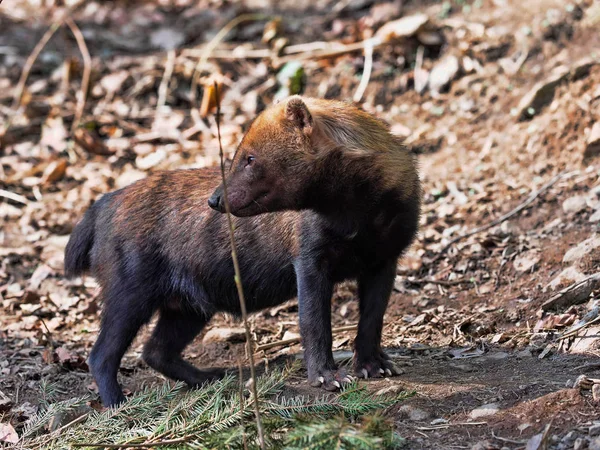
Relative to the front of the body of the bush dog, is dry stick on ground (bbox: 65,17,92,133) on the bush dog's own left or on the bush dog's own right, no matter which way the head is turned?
on the bush dog's own left

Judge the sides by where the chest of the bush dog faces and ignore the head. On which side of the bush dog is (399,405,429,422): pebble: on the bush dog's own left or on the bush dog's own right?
on the bush dog's own right

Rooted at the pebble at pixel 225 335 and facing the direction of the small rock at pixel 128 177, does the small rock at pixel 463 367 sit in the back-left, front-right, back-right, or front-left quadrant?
back-right

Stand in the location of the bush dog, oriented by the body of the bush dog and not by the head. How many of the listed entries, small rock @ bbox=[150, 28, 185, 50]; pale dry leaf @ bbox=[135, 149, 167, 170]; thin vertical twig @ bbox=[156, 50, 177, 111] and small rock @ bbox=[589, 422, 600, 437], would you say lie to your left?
3

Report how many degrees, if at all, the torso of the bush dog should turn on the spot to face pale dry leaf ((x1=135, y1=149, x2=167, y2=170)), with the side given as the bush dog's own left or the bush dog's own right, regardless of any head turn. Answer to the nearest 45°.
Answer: approximately 90° to the bush dog's own left

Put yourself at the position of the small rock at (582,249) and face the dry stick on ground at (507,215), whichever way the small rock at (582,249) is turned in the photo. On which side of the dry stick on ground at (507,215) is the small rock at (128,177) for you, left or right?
left

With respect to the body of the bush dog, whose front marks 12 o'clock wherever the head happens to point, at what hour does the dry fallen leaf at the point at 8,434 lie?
The dry fallen leaf is roughly at 5 o'clock from the bush dog.

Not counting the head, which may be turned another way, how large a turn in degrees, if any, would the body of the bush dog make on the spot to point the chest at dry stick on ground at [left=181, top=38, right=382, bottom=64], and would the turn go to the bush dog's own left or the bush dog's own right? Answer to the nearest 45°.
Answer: approximately 90° to the bush dog's own left

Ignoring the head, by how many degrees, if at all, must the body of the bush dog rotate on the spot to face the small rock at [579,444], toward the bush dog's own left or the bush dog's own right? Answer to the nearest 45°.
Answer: approximately 45° to the bush dog's own right

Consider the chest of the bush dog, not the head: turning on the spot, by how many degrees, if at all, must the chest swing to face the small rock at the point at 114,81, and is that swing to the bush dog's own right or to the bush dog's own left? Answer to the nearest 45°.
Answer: approximately 90° to the bush dog's own left

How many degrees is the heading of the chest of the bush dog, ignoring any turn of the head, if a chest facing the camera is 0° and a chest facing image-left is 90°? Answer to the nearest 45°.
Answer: approximately 270°

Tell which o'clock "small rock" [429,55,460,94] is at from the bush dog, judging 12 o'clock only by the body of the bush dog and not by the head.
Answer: The small rock is roughly at 10 o'clock from the bush dog.

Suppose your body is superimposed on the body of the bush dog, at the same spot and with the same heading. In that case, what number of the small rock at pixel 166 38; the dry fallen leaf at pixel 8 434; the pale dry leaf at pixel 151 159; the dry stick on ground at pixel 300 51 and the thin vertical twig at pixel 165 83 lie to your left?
4

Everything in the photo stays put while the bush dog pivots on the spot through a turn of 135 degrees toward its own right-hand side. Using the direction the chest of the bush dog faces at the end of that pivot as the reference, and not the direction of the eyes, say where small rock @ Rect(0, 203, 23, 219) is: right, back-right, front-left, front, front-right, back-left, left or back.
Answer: right

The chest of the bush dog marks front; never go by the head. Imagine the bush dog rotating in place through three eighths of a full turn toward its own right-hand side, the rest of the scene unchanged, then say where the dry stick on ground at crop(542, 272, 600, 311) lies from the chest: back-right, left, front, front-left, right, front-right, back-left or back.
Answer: back-left

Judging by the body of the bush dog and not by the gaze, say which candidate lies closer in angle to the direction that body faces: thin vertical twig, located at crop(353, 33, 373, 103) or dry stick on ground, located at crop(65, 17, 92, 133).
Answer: the thin vertical twig

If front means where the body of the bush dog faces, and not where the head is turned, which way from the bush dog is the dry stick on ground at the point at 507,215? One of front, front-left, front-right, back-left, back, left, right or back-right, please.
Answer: front-left

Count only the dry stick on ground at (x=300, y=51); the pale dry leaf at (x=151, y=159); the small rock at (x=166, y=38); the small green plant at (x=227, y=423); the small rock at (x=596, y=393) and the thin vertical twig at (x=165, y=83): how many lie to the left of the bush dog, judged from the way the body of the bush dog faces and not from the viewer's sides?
4
